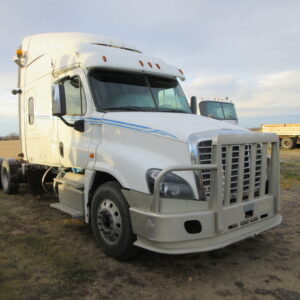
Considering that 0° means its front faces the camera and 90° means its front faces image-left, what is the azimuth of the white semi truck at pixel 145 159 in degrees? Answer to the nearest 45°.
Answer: approximately 315°

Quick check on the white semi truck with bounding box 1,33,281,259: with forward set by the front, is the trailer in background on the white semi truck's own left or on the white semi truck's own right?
on the white semi truck's own left

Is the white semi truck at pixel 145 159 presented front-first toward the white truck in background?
no

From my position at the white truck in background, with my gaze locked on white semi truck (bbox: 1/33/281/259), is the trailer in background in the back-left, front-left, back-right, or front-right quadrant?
back-left

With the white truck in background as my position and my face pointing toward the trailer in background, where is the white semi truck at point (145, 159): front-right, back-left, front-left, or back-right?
back-right
